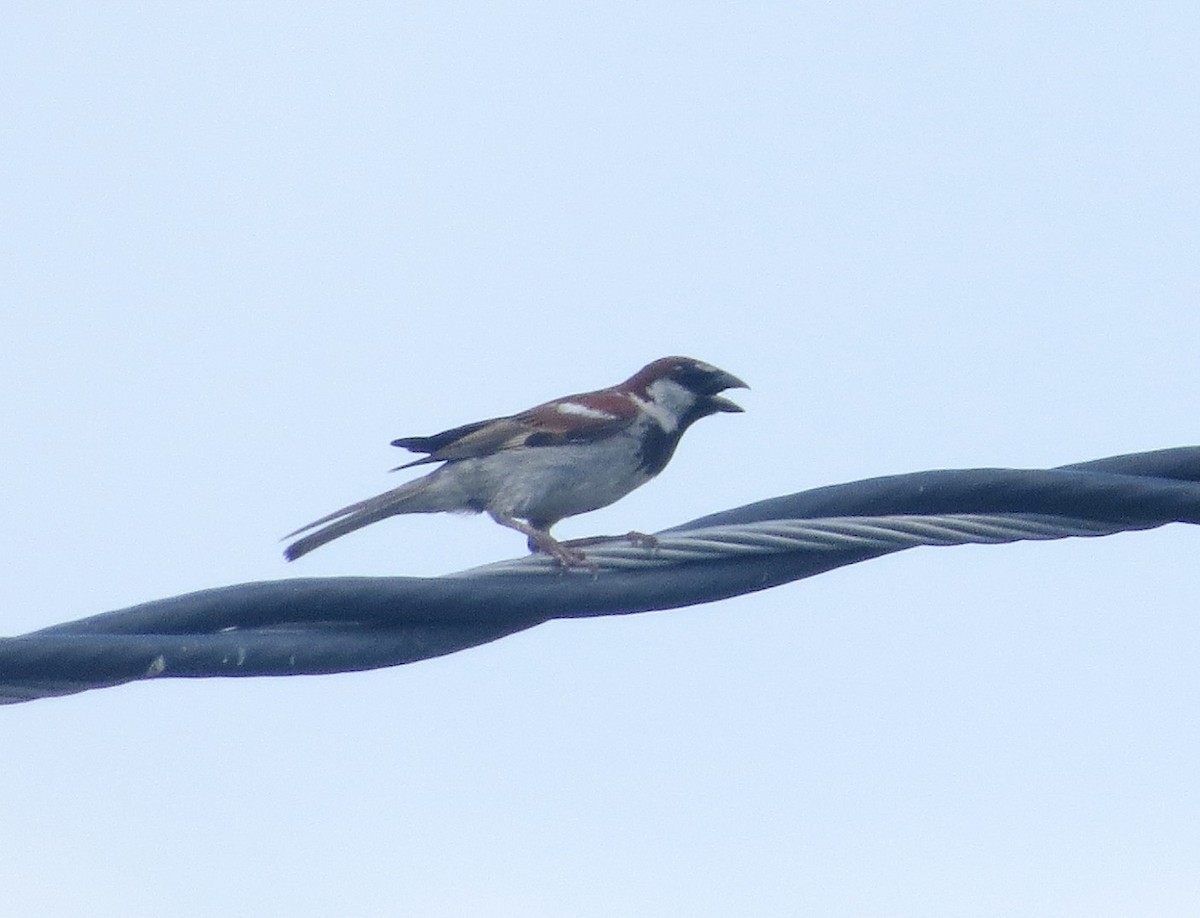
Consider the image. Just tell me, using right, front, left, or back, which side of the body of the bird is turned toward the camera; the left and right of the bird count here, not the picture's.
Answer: right
